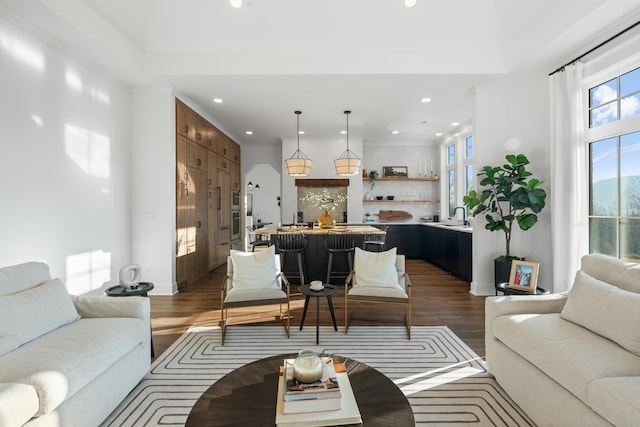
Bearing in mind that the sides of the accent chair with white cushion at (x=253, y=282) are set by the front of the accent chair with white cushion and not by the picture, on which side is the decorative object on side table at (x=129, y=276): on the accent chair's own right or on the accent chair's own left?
on the accent chair's own right

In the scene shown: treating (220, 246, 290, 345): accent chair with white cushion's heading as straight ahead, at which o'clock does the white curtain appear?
The white curtain is roughly at 9 o'clock from the accent chair with white cushion.

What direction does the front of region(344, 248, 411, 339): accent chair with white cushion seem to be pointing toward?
toward the camera

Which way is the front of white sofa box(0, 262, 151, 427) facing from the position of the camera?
facing the viewer and to the right of the viewer

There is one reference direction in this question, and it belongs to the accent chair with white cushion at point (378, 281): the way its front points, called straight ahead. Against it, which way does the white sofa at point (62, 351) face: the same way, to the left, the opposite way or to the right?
to the left

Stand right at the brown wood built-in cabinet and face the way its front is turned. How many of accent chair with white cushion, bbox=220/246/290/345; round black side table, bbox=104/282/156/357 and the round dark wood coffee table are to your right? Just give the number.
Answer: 3

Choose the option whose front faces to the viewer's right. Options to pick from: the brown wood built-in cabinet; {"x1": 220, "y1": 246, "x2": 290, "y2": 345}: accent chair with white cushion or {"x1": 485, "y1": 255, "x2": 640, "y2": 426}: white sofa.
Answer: the brown wood built-in cabinet

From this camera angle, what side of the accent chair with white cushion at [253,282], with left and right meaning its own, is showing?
front

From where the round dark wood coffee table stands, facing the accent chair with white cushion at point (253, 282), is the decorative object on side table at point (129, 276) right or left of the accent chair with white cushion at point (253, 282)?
left

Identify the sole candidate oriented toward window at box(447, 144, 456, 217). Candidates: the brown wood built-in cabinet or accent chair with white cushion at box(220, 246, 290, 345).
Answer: the brown wood built-in cabinet

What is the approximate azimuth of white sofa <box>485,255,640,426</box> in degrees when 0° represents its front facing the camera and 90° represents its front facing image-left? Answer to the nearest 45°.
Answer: approximately 45°

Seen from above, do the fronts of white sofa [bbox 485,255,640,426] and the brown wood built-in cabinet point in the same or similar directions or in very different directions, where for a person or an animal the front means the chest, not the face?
very different directions

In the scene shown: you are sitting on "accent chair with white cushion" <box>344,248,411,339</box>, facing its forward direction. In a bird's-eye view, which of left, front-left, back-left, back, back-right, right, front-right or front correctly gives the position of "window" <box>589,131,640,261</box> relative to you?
left

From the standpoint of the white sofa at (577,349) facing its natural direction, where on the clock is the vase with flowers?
The vase with flowers is roughly at 3 o'clock from the white sofa.
